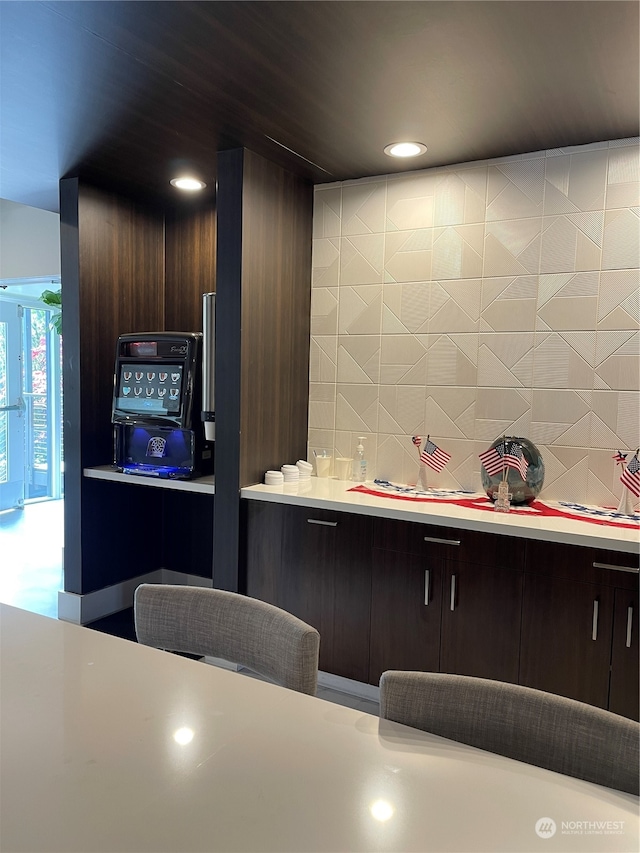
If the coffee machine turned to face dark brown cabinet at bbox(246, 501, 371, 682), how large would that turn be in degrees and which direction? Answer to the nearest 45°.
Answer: approximately 90° to its left

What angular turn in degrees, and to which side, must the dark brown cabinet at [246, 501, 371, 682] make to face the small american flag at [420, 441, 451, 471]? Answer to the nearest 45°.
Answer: approximately 135° to its left

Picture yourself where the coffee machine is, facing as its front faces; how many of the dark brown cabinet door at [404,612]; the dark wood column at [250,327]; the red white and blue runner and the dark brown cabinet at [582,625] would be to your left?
4

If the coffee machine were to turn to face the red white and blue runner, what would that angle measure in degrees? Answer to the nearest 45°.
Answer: approximately 90° to its left

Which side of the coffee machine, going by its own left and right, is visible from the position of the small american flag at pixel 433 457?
left

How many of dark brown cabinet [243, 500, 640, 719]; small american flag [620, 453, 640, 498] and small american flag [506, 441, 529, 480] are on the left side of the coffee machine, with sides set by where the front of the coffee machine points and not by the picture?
3

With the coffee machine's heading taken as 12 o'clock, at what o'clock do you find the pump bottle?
The pump bottle is roughly at 8 o'clock from the coffee machine.

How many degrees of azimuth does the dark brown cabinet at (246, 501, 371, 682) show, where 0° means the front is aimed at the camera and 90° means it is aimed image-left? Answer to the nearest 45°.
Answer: approximately 45°

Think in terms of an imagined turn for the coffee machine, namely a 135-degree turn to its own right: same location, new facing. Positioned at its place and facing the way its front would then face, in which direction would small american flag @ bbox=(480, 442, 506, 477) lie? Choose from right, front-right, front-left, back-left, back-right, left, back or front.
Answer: back-right
